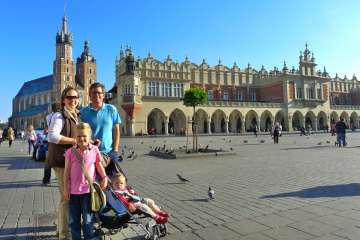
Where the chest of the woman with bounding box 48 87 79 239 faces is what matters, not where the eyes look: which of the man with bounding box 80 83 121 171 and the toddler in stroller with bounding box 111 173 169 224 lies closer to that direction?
the toddler in stroller

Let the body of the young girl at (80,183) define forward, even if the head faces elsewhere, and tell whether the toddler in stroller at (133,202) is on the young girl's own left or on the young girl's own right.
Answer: on the young girl's own left

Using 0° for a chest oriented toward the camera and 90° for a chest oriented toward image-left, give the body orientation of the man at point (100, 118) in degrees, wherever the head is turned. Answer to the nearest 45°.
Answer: approximately 0°

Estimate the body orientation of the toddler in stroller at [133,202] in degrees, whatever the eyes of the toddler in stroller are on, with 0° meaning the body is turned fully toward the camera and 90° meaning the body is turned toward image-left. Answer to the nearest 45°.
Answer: approximately 315°

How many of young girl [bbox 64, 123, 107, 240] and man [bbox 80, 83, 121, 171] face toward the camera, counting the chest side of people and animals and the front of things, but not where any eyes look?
2
